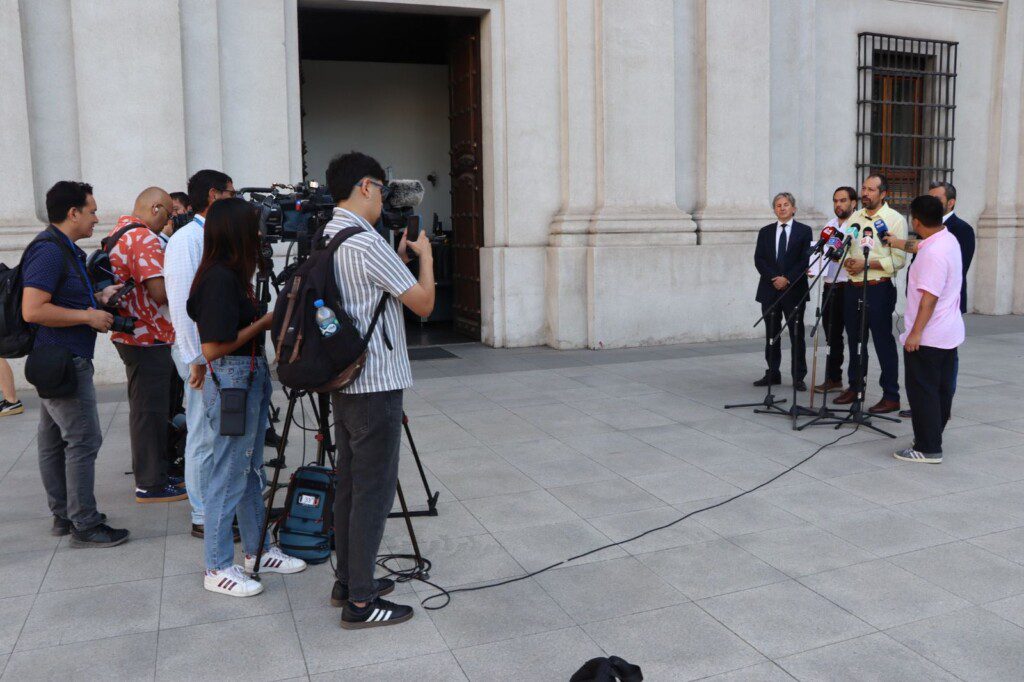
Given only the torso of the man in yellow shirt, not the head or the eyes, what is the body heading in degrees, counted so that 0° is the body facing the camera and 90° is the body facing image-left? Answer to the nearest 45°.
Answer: approximately 45°

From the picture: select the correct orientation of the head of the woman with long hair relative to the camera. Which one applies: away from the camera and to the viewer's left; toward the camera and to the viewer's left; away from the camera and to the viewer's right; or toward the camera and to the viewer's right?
away from the camera and to the viewer's right

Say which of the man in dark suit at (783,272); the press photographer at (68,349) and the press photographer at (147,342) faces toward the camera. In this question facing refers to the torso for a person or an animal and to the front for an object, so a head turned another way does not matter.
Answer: the man in dark suit

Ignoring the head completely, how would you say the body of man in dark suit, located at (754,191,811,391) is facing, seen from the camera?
toward the camera

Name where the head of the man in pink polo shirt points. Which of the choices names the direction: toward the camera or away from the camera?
away from the camera

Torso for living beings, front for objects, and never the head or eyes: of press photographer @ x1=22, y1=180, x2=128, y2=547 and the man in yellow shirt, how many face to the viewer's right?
1

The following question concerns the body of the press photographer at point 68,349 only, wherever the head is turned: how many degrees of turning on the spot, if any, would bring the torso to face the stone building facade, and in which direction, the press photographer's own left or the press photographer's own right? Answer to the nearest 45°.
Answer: approximately 45° to the press photographer's own left

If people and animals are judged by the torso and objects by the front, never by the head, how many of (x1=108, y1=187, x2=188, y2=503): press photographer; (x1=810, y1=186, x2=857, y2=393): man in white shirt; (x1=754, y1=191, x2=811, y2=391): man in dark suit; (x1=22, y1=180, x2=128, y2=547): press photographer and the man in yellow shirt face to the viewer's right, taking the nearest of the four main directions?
2

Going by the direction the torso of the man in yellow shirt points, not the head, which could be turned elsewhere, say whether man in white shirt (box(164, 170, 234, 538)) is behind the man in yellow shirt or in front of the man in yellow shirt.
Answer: in front

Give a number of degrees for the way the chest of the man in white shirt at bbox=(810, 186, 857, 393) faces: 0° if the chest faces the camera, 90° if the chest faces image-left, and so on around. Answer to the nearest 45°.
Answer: approximately 45°

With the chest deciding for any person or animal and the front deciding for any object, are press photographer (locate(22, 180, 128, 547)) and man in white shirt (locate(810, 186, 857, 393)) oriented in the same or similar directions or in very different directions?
very different directions

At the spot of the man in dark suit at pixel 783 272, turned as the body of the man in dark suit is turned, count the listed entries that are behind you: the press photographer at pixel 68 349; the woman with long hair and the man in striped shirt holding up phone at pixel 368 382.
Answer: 0

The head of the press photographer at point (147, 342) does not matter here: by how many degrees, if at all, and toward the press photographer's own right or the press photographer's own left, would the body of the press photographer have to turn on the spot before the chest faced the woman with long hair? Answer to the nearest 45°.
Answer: approximately 90° to the press photographer's own right

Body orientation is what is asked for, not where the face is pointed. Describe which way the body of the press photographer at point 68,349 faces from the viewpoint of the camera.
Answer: to the viewer's right

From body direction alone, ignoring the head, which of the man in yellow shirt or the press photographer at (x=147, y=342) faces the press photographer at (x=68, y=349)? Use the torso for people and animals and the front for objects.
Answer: the man in yellow shirt

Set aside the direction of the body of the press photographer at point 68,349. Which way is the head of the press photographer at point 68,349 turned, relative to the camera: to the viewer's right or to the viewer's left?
to the viewer's right

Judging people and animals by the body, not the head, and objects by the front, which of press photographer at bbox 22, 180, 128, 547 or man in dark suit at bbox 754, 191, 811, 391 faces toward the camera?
the man in dark suit

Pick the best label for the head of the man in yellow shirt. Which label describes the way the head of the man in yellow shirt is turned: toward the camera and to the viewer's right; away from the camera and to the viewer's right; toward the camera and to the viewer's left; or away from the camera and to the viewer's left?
toward the camera and to the viewer's left

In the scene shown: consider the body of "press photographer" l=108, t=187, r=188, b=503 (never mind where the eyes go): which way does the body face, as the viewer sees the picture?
to the viewer's right
